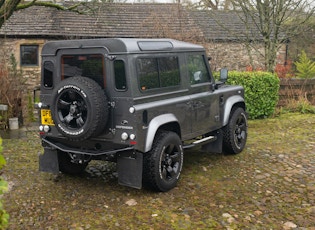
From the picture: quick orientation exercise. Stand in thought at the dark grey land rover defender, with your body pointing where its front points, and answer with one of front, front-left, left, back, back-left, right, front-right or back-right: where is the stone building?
front-left

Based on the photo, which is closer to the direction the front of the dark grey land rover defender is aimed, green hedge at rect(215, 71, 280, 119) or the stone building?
the green hedge

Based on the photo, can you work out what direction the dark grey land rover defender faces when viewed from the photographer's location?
facing away from the viewer and to the right of the viewer

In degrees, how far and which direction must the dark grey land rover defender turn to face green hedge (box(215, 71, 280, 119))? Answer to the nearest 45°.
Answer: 0° — it already faces it

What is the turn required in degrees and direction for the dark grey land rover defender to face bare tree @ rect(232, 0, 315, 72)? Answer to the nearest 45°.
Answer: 0° — it already faces it
